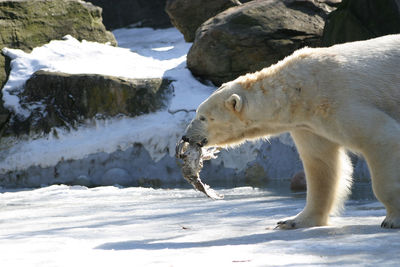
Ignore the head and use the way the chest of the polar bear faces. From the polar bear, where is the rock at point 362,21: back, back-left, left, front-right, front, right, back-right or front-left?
right

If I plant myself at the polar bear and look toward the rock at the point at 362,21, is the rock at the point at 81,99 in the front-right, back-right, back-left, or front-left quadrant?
front-left

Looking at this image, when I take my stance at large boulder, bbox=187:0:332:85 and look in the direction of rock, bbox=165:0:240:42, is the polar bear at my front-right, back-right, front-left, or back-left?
back-left

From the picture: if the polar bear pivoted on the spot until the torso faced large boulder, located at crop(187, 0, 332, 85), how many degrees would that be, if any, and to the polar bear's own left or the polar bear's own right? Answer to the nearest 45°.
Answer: approximately 90° to the polar bear's own right

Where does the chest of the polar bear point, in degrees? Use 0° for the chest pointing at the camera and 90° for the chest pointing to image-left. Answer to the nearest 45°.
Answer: approximately 90°

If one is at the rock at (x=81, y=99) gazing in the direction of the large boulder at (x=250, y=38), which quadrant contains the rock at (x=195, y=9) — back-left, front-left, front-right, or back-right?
front-left

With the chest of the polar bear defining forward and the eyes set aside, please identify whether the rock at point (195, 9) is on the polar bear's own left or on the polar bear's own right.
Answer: on the polar bear's own right

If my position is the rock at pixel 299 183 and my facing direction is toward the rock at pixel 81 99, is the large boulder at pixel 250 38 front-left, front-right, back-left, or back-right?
front-right

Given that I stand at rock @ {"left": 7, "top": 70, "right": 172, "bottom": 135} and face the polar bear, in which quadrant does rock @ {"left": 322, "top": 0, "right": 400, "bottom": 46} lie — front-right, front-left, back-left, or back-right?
front-left

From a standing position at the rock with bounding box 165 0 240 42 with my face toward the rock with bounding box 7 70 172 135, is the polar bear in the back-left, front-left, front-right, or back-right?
front-left
